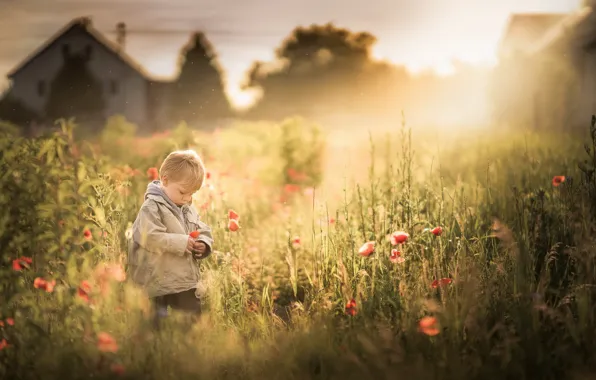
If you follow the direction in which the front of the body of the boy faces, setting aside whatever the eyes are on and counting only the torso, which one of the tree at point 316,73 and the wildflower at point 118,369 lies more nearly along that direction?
the wildflower

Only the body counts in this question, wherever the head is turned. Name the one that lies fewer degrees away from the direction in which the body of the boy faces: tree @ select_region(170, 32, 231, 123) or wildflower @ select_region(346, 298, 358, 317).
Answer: the wildflower

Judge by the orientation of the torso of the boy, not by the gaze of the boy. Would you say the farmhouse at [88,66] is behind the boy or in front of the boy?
behind

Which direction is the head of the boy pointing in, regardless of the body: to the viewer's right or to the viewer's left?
to the viewer's right

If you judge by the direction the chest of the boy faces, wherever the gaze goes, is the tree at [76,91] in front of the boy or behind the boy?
behind

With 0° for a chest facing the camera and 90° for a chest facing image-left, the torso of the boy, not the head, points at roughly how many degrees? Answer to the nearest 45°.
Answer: approximately 315°

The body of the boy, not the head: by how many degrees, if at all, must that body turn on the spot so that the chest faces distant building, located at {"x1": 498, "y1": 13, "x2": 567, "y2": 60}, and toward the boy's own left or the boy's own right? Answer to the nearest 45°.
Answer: approximately 90° to the boy's own left

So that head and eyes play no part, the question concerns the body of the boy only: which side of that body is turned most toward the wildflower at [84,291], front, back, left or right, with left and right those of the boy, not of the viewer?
right
